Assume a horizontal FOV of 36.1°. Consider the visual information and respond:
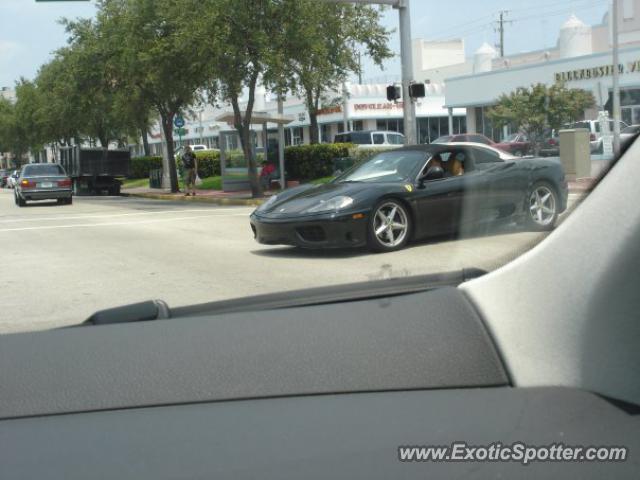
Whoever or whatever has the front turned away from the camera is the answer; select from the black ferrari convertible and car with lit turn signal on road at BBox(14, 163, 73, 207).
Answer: the car with lit turn signal on road

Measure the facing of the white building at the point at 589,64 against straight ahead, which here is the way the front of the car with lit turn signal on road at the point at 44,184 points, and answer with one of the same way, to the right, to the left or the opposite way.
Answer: to the left

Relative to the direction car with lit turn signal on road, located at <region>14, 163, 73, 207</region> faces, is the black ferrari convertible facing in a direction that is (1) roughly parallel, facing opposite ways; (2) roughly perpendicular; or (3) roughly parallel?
roughly perpendicular

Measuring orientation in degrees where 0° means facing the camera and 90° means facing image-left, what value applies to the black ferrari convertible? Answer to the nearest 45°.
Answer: approximately 45°

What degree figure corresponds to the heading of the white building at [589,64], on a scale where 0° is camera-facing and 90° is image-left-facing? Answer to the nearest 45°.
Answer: approximately 45°

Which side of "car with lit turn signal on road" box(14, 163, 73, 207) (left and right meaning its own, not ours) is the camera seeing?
back

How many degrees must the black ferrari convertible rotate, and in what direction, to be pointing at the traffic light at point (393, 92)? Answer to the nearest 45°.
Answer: approximately 135° to its right

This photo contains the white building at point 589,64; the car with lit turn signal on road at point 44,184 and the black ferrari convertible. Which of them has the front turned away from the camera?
the car with lit turn signal on road
